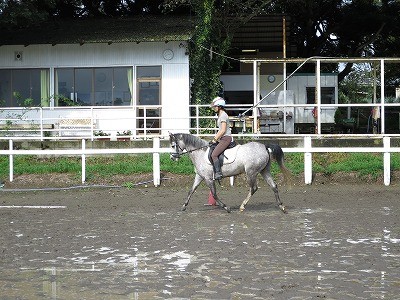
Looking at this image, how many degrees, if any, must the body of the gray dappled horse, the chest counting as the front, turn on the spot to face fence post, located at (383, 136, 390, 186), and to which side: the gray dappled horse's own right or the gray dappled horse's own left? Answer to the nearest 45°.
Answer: approximately 135° to the gray dappled horse's own right

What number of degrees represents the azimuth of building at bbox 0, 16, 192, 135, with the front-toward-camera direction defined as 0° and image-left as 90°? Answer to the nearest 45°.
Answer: approximately 0°

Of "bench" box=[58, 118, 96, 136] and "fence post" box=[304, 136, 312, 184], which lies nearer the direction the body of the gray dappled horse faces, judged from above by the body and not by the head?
the bench

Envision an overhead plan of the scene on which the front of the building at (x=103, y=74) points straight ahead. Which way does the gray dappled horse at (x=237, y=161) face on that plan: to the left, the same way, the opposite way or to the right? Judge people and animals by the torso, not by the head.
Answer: to the right

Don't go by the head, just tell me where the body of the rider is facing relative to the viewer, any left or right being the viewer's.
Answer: facing to the left of the viewer

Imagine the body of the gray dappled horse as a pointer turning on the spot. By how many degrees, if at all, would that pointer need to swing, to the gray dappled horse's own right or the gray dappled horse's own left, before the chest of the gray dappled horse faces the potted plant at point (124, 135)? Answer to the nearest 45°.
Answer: approximately 90° to the gray dappled horse's own right

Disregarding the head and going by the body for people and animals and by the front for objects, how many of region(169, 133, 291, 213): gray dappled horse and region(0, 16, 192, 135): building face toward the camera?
1

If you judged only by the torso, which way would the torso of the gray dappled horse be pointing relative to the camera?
to the viewer's left

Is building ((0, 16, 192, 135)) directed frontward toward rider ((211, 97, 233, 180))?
yes

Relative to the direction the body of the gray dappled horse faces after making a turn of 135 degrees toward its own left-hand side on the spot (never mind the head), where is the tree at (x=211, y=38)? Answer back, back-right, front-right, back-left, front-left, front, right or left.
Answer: back-left

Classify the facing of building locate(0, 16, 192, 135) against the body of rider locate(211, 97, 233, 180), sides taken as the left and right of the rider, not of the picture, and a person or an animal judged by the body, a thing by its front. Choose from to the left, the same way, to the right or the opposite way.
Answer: to the left

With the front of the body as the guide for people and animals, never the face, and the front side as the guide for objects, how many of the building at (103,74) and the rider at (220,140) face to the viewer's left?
1

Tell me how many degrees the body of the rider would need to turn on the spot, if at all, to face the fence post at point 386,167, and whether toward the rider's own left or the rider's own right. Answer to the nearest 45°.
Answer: approximately 135° to the rider's own right

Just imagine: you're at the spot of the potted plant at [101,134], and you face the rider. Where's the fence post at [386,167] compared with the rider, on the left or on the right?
left

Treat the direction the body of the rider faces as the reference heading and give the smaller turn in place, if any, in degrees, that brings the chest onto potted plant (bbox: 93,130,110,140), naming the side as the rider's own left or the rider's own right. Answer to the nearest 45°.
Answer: approximately 90° to the rider's own right
